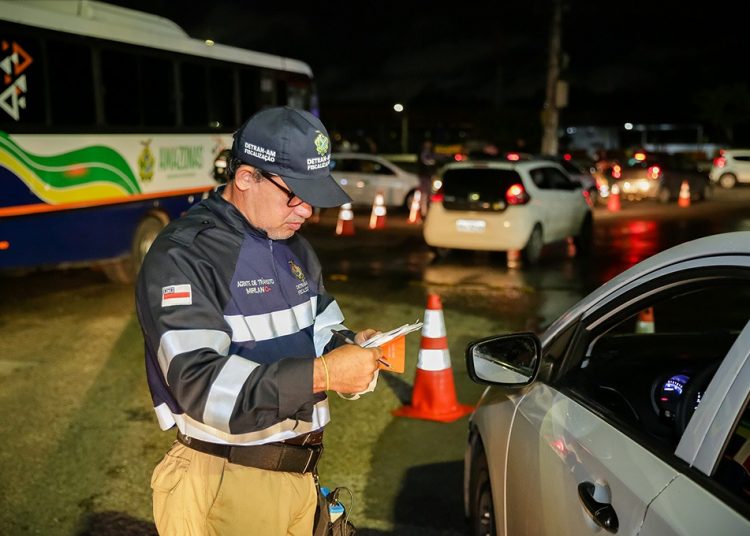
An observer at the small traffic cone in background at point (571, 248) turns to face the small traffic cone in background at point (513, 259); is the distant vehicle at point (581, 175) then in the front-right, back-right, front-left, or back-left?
back-right

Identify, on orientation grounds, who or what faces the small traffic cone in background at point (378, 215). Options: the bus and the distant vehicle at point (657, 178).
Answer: the bus

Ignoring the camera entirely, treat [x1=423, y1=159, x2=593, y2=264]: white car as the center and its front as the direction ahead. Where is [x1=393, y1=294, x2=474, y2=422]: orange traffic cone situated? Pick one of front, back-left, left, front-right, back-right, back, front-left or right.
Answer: back-right

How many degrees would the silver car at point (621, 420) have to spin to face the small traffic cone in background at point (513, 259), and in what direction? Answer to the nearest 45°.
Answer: approximately 45° to its right

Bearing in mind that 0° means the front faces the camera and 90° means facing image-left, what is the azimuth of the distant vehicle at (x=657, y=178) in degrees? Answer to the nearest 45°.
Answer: approximately 225°

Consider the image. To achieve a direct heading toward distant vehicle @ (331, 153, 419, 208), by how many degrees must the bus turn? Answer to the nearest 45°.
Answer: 0° — it already faces it

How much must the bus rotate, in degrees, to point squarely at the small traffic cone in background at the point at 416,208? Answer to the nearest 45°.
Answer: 0° — it already faces it

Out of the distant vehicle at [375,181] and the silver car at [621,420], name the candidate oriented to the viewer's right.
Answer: the distant vehicle

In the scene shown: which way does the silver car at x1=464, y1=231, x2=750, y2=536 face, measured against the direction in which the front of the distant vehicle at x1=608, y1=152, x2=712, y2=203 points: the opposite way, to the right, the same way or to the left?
to the left
